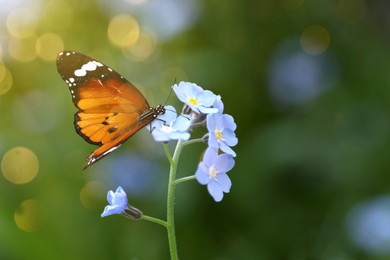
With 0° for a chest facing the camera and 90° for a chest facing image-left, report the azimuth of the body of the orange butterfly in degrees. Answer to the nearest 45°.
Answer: approximately 270°
